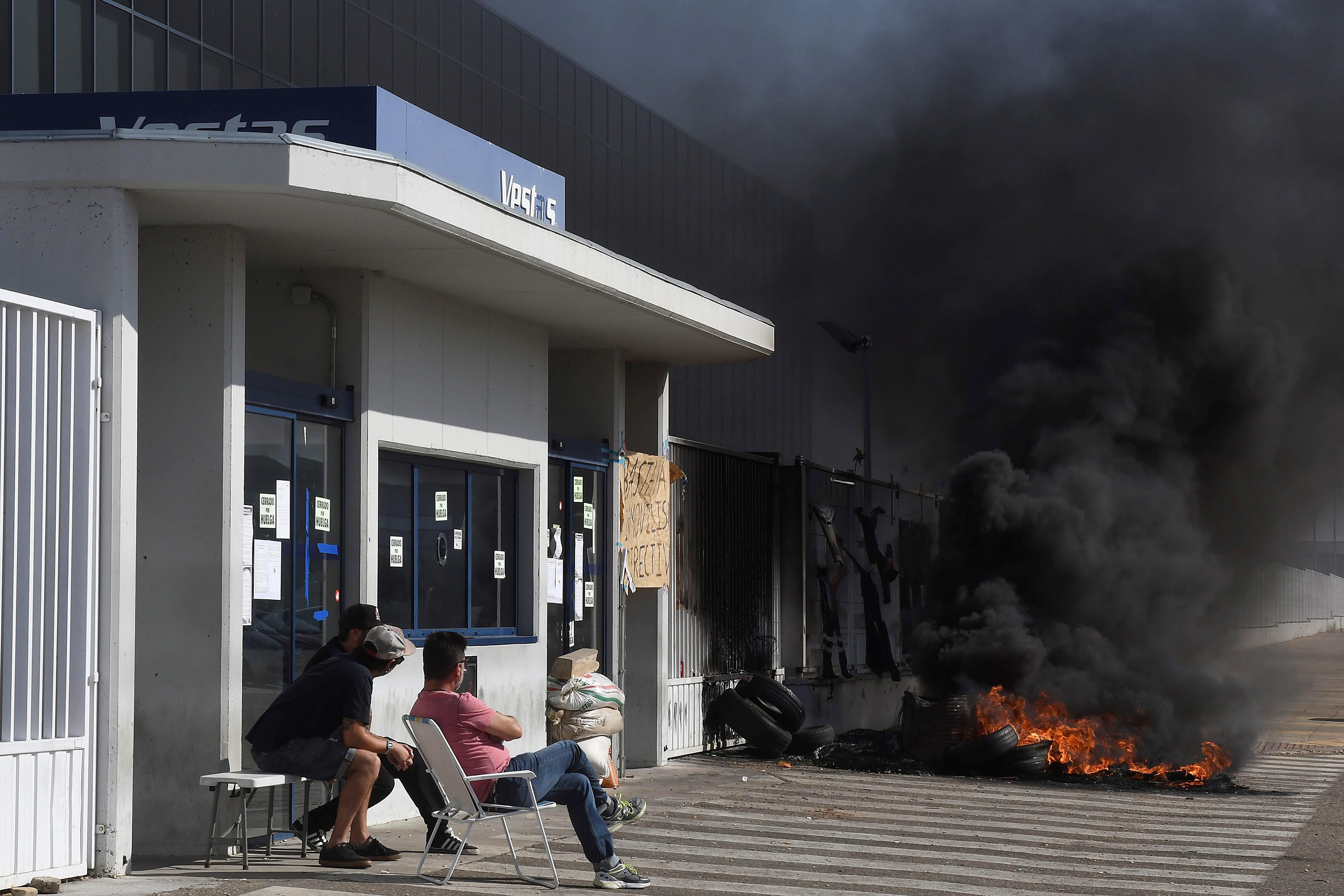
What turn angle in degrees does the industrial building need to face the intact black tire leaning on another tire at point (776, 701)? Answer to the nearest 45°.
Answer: approximately 90° to its left

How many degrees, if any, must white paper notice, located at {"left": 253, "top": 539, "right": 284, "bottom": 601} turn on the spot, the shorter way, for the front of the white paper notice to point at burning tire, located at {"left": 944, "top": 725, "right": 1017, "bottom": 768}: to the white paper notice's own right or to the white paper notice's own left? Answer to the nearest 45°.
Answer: approximately 90° to the white paper notice's own left

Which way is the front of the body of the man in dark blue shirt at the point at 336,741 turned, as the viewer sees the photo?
to the viewer's right

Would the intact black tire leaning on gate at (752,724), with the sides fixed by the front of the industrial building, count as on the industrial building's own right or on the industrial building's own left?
on the industrial building's own left

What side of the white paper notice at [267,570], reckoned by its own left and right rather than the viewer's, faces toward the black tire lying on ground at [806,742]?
left

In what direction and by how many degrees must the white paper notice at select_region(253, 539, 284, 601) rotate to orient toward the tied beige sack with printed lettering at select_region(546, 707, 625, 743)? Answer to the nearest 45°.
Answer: approximately 90° to its left

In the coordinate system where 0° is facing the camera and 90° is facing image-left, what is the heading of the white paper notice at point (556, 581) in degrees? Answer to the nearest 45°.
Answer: approximately 315°
